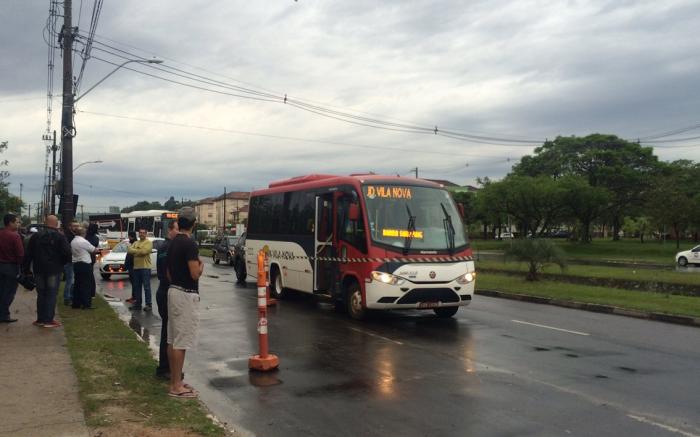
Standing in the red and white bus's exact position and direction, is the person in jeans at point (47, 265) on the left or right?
on its right

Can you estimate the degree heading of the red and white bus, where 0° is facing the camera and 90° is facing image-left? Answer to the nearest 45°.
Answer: approximately 315°

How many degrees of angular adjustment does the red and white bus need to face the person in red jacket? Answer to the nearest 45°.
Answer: approximately 135° to its right

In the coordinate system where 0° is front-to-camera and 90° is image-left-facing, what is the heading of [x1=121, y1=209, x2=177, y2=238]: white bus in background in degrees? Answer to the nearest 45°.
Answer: approximately 315°

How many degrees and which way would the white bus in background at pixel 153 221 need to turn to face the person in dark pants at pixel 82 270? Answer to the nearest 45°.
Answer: approximately 45° to its right

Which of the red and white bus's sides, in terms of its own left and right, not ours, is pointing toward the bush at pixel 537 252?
left

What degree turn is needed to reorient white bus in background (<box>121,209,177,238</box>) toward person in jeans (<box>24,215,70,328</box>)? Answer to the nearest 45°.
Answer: approximately 45° to its right

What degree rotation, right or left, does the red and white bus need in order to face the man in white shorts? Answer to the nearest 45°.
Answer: approximately 45° to its right

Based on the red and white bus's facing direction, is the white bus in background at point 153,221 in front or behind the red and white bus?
behind
